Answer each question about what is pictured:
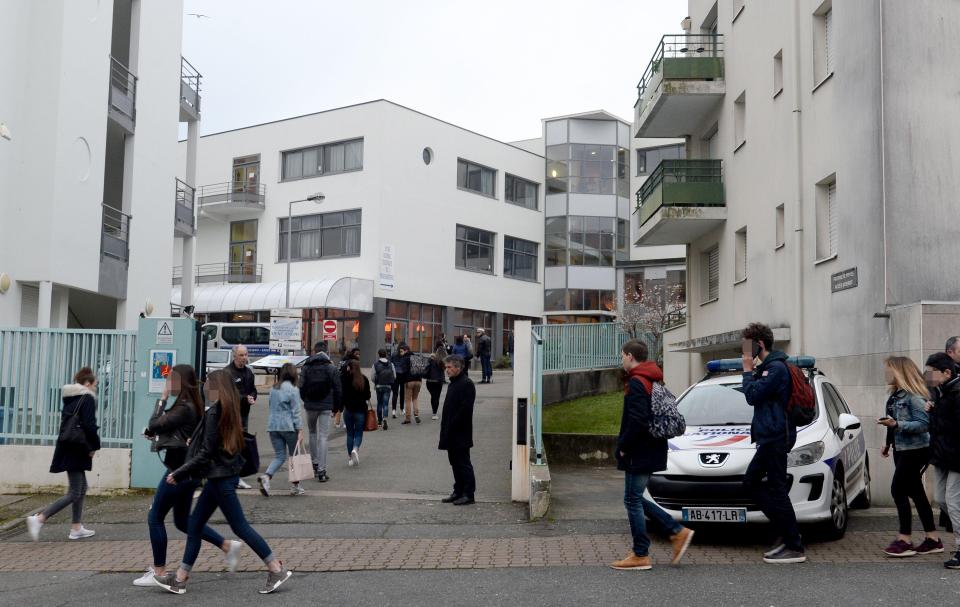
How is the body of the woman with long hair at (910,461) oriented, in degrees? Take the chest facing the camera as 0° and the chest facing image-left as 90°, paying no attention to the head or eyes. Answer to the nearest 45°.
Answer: approximately 90°

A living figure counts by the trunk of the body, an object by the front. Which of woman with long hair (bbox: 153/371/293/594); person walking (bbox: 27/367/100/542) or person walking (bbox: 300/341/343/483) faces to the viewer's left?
the woman with long hair

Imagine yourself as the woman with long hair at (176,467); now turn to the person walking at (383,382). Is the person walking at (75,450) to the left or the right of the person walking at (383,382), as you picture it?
left

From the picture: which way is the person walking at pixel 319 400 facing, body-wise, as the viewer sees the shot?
away from the camera

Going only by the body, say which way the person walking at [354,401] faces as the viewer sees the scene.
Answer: away from the camera

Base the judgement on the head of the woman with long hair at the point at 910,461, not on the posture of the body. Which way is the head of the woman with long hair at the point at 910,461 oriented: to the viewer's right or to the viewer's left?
to the viewer's left

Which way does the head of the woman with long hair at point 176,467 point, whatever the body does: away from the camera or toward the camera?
toward the camera

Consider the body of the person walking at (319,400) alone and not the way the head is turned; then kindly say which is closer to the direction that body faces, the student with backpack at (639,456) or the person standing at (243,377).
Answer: the person standing

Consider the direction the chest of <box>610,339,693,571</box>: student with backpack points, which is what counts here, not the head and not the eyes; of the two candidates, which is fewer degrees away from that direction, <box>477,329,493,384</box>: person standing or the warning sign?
the warning sign

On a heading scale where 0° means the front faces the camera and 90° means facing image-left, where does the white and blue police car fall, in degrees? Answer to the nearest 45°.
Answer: approximately 45°

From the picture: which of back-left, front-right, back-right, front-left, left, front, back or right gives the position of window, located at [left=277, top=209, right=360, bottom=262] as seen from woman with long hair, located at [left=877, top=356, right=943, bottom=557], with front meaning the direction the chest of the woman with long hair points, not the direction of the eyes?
front-right

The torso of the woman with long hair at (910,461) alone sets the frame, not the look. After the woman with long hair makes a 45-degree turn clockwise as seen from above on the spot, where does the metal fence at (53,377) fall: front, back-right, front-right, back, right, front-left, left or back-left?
front-left

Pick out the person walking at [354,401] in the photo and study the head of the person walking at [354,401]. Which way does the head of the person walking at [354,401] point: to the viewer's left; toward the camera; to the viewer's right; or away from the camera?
away from the camera
